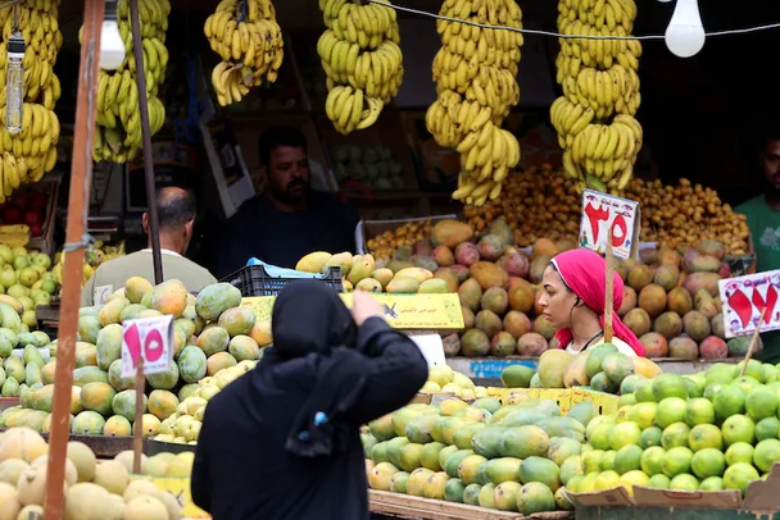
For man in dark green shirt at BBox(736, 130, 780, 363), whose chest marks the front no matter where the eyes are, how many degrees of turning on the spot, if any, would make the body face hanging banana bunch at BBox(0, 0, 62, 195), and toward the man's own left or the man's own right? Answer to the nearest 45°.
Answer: approximately 45° to the man's own right

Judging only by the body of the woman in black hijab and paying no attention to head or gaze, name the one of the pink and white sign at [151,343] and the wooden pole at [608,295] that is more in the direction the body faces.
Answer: the wooden pole

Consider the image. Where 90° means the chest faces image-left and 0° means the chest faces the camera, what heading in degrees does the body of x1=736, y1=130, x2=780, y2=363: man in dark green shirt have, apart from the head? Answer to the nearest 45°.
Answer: approximately 0°

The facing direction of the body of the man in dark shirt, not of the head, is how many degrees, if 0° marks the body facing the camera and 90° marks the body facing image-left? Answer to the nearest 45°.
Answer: approximately 0°

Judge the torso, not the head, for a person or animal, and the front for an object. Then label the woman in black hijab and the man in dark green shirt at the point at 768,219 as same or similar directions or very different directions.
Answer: very different directions

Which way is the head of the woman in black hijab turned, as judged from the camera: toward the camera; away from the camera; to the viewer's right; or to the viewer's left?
away from the camera

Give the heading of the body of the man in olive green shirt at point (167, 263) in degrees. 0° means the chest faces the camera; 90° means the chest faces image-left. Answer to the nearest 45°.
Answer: approximately 225°

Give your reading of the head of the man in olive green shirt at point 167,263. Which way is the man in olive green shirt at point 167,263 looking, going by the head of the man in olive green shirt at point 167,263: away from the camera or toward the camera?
away from the camera

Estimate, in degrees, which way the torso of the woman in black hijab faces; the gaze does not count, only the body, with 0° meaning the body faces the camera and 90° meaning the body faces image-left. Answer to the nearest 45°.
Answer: approximately 225°

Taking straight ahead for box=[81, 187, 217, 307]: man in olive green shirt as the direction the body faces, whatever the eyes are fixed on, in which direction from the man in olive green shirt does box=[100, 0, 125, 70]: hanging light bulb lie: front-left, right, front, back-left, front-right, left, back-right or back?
back-right

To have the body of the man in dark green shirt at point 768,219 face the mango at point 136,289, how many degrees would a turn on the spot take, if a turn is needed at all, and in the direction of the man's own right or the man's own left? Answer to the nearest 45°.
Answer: approximately 45° to the man's own right

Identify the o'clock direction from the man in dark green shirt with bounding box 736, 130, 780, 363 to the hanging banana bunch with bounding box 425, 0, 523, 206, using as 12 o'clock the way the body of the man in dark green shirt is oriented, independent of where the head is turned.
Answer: The hanging banana bunch is roughly at 2 o'clock from the man in dark green shirt.
